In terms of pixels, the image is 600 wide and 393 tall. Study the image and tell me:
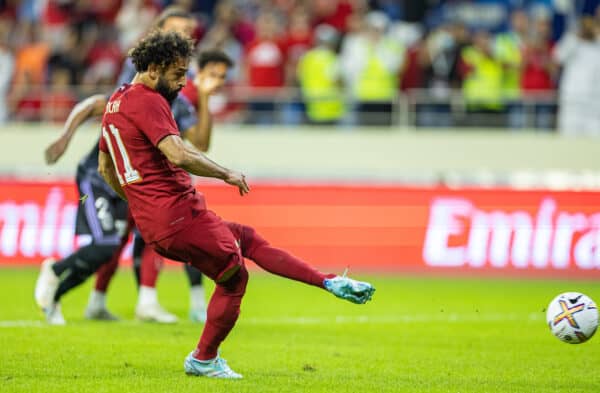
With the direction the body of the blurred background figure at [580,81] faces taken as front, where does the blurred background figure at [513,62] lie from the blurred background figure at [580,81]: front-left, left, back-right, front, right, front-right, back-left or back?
right

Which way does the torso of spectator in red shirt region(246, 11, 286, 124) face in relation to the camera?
toward the camera

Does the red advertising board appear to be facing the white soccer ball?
yes

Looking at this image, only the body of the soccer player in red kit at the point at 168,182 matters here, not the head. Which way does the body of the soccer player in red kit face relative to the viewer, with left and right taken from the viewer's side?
facing away from the viewer and to the right of the viewer

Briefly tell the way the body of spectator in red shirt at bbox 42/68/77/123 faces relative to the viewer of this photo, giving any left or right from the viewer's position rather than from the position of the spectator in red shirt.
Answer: facing the viewer

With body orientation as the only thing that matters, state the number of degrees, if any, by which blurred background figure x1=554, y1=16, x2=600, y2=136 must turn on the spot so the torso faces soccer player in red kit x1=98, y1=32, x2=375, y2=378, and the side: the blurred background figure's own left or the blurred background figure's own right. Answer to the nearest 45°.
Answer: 0° — they already face them

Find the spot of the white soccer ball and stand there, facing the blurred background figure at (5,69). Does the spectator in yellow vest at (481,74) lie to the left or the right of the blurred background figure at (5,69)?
right

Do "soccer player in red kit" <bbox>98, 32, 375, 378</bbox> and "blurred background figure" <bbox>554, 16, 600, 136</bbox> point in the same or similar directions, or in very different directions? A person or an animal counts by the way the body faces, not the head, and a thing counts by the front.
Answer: very different directions

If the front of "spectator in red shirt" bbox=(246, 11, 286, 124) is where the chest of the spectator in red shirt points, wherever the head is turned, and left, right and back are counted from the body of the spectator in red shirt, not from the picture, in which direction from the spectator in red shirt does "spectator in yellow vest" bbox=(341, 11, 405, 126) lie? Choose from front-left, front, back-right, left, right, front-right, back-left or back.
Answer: left

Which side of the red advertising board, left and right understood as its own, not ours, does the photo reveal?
front

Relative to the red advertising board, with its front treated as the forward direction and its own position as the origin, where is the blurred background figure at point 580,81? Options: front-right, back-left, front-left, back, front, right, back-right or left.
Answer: back-left

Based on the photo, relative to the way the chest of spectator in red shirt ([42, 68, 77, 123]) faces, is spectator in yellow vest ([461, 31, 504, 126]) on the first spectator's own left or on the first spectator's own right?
on the first spectator's own left

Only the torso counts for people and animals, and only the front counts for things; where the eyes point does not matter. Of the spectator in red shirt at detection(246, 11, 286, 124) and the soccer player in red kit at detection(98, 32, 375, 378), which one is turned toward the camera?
the spectator in red shirt

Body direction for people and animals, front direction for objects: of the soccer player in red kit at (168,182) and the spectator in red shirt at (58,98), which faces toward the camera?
the spectator in red shirt
